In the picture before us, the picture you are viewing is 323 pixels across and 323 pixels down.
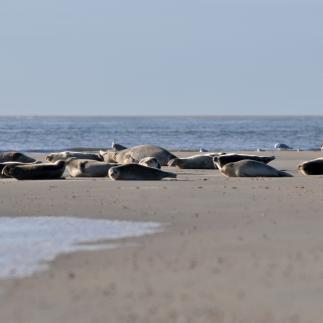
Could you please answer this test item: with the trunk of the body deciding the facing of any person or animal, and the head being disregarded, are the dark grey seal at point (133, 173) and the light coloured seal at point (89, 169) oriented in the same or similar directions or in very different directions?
same or similar directions

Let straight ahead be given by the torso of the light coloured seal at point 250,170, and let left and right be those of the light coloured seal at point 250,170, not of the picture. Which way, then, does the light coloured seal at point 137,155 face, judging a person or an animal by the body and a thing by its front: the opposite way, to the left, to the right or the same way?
the same way

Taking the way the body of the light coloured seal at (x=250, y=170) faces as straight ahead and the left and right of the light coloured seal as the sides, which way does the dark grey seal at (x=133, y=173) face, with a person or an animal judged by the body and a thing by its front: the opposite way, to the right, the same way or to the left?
the same way

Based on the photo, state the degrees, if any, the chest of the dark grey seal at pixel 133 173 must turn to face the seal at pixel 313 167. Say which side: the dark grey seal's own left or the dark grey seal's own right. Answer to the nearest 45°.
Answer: approximately 180°

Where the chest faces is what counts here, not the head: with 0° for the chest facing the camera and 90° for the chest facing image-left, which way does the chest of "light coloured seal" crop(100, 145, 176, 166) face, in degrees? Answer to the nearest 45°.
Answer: approximately 90°

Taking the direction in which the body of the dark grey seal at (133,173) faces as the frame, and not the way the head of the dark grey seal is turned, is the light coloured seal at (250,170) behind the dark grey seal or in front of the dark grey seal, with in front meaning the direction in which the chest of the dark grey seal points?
behind

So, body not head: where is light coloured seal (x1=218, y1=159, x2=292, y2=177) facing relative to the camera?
to the viewer's left

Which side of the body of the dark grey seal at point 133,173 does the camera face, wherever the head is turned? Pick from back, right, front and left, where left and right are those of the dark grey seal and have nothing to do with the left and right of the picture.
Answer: left

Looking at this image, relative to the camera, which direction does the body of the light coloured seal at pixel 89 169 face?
to the viewer's left

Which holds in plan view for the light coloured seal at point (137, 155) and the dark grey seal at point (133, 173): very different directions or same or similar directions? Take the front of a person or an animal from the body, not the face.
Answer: same or similar directions

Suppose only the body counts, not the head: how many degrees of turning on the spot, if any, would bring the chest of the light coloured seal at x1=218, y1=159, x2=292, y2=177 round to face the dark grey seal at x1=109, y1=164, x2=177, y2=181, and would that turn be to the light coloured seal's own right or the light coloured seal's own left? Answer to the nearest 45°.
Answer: approximately 45° to the light coloured seal's own left

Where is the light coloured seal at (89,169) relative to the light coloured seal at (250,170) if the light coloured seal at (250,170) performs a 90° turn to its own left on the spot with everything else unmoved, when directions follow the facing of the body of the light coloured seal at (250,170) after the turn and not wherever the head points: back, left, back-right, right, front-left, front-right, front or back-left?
right

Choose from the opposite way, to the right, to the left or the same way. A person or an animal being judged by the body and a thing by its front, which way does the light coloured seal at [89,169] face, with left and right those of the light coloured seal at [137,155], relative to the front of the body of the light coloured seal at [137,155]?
the same way

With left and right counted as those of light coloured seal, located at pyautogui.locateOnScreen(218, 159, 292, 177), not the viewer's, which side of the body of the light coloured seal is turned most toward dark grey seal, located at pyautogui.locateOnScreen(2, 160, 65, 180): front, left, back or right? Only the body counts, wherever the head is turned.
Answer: front

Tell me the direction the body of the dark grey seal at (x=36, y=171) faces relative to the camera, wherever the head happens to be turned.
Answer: to the viewer's left
